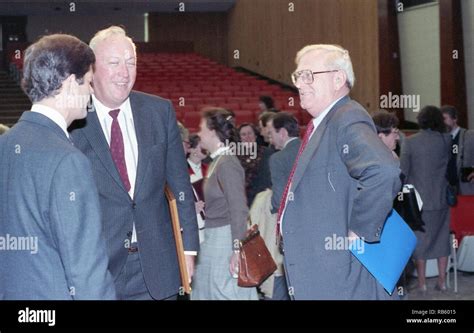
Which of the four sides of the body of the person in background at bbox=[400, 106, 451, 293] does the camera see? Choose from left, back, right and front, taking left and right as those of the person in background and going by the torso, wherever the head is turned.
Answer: back

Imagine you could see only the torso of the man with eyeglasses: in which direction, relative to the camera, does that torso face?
to the viewer's left

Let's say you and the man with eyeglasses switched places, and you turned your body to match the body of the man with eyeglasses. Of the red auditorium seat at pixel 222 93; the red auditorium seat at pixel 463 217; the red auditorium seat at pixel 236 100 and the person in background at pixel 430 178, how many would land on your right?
4

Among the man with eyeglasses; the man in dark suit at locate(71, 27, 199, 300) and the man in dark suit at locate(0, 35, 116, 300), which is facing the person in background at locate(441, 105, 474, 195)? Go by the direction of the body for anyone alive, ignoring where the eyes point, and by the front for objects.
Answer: the man in dark suit at locate(0, 35, 116, 300)

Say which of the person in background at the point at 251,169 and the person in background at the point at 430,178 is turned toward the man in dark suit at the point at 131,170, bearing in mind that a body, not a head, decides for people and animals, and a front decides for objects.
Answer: the person in background at the point at 251,169

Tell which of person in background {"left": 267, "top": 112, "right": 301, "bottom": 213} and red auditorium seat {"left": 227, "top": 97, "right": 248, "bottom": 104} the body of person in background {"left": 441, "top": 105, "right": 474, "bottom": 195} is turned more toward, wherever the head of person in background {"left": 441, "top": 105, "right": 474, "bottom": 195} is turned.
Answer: the person in background

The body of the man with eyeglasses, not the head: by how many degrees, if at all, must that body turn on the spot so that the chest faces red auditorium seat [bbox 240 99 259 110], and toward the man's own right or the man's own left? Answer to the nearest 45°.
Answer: approximately 90° to the man's own right

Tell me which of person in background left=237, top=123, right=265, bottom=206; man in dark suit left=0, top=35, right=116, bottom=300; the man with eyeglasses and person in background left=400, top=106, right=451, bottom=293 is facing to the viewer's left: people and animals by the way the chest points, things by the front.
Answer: the man with eyeglasses

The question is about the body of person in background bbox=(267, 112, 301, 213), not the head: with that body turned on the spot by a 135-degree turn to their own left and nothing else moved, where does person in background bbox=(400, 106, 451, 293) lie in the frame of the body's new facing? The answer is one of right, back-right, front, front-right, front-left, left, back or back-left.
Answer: left

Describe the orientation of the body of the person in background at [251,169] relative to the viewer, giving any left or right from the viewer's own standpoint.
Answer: facing the viewer

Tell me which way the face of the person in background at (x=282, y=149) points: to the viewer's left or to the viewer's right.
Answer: to the viewer's left

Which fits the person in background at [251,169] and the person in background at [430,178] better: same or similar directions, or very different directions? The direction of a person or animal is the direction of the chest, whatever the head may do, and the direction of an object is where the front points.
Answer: very different directions

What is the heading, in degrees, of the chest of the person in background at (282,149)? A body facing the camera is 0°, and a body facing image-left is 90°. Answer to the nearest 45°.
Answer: approximately 90°

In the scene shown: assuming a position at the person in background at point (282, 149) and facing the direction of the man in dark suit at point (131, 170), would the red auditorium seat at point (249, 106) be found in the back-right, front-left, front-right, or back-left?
back-right

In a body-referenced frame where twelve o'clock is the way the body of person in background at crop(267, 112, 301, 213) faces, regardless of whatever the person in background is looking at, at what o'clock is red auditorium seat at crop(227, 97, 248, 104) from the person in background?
The red auditorium seat is roughly at 1 o'clock from the person in background.
